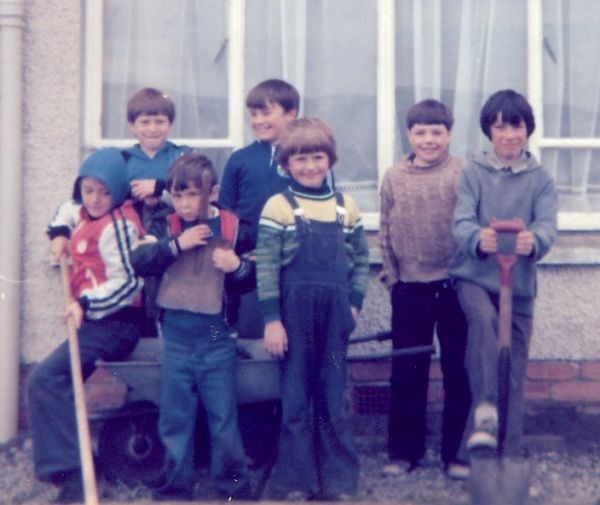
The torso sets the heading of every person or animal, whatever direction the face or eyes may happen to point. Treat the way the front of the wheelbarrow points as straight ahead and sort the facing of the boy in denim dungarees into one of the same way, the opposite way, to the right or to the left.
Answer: to the left

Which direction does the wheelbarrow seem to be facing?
to the viewer's left

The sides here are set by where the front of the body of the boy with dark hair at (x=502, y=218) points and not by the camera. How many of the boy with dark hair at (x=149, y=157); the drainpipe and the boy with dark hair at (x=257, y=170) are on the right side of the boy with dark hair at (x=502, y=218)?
3
